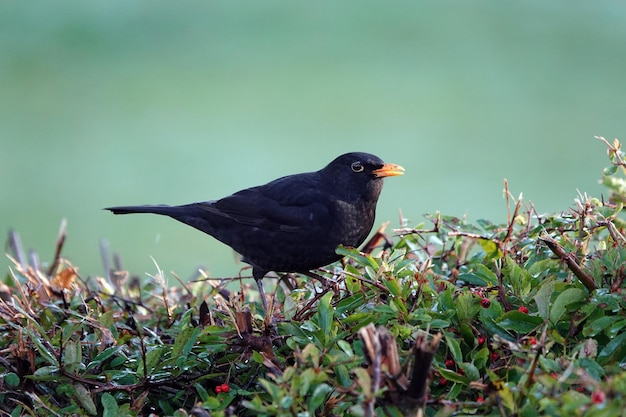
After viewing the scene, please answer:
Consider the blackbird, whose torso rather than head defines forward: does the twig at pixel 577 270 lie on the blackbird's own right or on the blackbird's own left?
on the blackbird's own right

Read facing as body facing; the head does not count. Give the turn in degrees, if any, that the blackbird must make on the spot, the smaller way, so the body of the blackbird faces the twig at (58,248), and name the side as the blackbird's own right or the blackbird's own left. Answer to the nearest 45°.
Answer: approximately 180°

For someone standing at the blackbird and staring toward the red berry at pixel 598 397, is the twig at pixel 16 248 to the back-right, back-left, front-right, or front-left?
back-right

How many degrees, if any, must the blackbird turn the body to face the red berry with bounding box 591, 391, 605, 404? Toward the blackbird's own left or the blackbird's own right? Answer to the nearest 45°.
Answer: approximately 90° to the blackbird's own right

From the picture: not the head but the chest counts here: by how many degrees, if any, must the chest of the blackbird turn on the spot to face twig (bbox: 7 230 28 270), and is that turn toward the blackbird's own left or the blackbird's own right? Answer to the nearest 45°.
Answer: approximately 180°

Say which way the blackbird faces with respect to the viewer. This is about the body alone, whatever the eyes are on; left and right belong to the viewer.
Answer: facing to the right of the viewer

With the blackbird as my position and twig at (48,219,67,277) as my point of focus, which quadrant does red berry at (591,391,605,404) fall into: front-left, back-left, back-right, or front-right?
back-left
